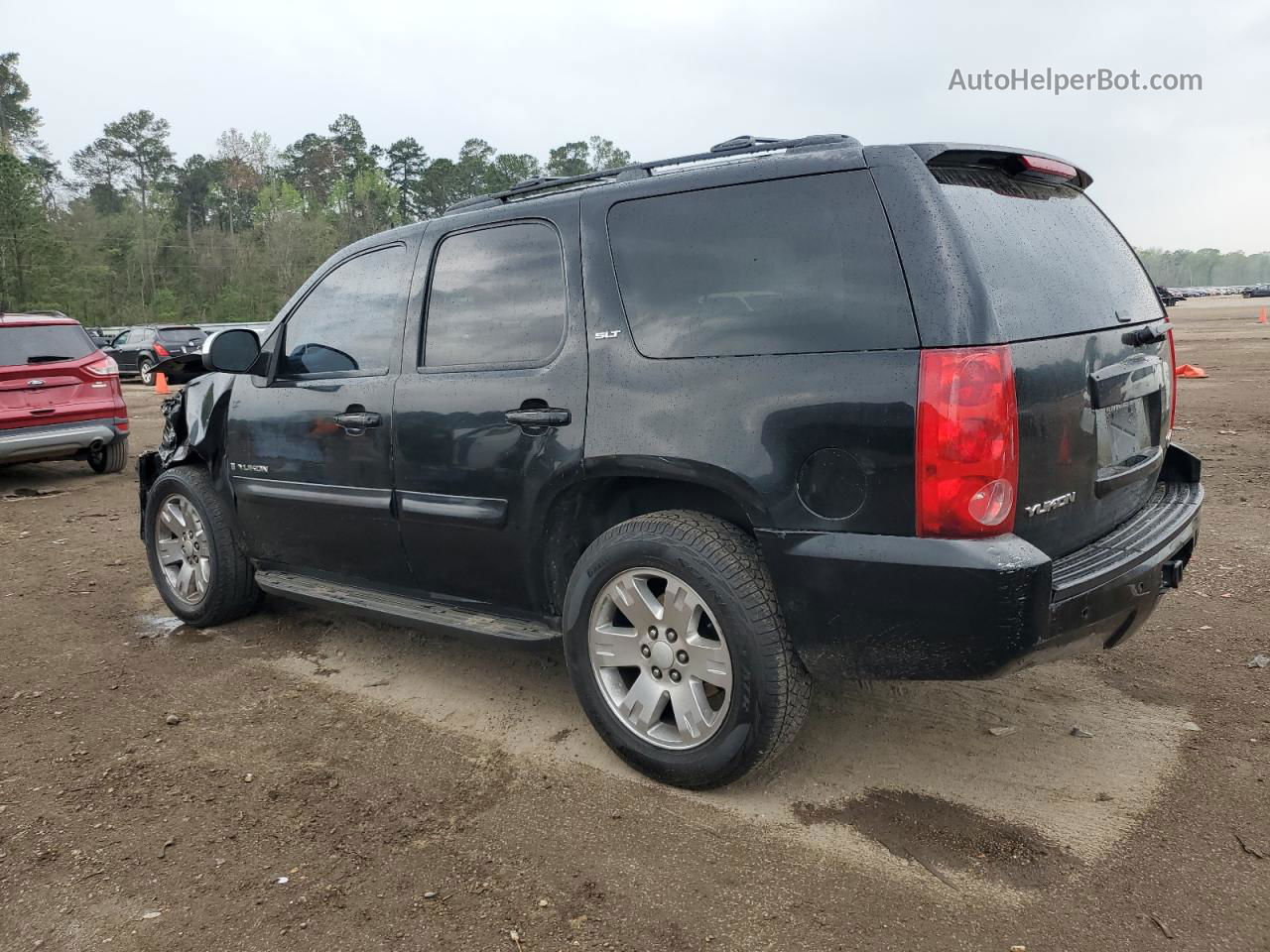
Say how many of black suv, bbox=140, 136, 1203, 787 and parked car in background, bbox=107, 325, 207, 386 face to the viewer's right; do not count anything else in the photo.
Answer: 0

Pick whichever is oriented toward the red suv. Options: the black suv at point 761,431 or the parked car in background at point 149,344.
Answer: the black suv

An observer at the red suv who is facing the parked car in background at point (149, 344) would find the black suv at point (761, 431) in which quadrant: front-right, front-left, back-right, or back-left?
back-right

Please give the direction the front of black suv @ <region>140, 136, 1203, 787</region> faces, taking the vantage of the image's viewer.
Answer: facing away from the viewer and to the left of the viewer

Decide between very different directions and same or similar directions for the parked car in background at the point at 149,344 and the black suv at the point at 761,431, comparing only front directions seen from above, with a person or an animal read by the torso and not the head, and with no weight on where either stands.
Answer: same or similar directions

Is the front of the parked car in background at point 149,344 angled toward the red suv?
no

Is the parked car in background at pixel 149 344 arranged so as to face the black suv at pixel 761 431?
no

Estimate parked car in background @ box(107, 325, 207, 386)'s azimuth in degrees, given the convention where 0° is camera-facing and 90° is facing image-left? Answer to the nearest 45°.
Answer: approximately 135°

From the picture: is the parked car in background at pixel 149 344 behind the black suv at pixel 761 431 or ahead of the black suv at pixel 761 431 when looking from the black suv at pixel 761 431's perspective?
ahead

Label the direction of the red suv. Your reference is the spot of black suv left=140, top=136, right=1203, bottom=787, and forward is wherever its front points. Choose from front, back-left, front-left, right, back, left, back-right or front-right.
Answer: front
